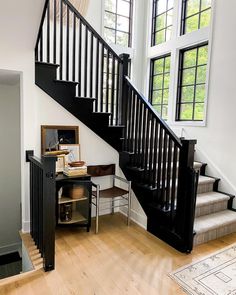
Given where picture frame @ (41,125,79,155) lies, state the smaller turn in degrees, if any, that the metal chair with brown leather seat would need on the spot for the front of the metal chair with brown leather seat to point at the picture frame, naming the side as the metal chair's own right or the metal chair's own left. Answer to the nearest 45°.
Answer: approximately 135° to the metal chair's own right

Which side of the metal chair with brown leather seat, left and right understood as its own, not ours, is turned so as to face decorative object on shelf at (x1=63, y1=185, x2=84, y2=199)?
right

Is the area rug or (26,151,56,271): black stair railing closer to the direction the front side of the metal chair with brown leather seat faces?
the area rug

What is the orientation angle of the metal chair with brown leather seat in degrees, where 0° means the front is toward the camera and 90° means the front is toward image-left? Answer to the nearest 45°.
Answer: approximately 315°

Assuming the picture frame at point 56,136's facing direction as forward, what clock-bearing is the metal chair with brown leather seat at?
The metal chair with brown leather seat is roughly at 9 o'clock from the picture frame.
